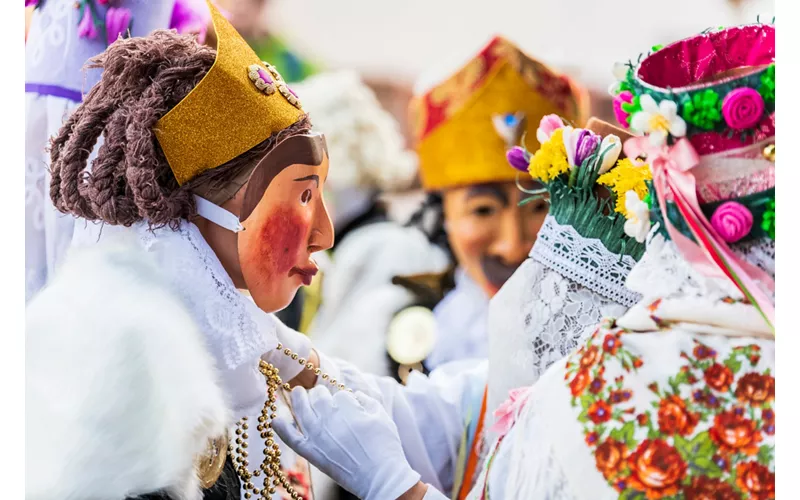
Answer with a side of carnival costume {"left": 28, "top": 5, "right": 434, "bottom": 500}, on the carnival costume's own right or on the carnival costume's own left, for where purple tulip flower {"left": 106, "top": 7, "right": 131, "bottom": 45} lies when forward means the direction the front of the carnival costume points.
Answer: on the carnival costume's own left

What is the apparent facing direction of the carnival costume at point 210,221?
to the viewer's right

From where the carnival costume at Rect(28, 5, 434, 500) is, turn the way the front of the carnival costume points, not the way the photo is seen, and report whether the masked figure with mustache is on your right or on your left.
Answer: on your left

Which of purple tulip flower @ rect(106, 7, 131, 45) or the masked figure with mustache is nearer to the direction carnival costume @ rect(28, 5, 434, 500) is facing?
the masked figure with mustache
